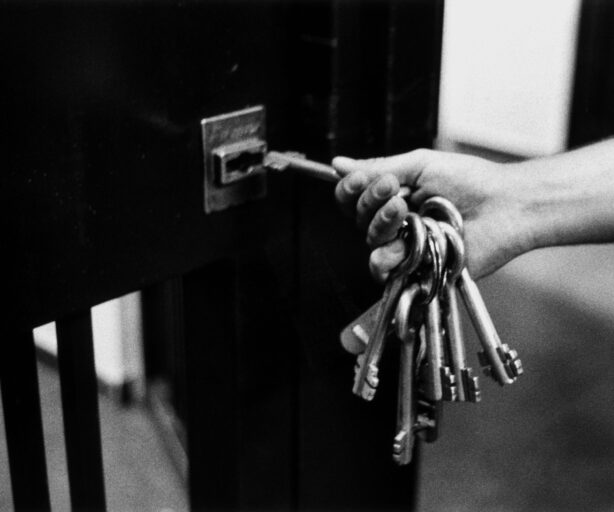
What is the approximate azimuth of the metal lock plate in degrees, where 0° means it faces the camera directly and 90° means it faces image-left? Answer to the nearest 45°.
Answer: approximately 315°

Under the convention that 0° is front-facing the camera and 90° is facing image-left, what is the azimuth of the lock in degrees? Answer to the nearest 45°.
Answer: approximately 315°
